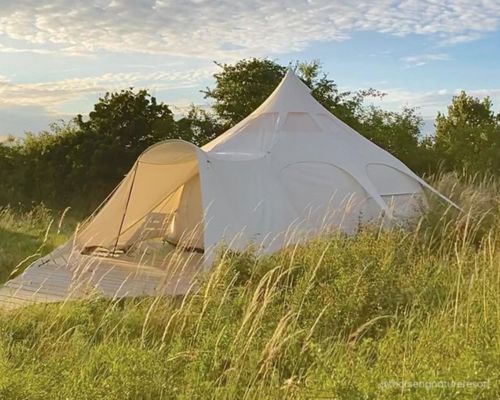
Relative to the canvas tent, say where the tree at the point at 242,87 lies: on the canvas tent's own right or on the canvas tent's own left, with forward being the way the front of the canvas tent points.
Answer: on the canvas tent's own right

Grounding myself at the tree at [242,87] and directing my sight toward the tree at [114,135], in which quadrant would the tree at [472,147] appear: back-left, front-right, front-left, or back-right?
back-left

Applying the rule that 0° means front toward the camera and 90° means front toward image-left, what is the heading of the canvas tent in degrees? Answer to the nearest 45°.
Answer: approximately 45°

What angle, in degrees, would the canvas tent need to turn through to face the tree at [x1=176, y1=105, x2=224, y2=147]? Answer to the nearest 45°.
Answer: approximately 135° to its right

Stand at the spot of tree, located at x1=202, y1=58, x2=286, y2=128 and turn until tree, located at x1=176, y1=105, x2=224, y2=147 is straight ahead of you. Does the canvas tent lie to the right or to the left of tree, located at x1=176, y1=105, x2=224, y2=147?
left

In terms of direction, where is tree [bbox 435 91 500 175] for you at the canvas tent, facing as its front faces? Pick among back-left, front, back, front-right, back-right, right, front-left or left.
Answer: back

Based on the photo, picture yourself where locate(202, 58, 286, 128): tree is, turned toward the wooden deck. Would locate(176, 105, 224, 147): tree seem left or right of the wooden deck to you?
right
